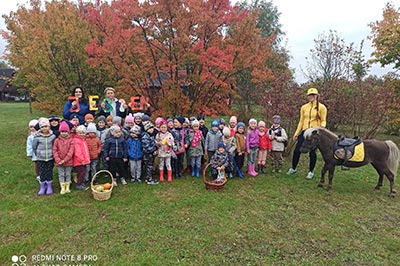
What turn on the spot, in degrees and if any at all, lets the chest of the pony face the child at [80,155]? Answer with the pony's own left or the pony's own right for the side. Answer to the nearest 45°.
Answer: approximately 45° to the pony's own left

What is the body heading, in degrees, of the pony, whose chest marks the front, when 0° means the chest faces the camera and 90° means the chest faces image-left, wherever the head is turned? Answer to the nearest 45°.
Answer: approximately 90°

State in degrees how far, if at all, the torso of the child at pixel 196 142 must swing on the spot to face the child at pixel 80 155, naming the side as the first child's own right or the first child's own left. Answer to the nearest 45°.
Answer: approximately 45° to the first child's own right

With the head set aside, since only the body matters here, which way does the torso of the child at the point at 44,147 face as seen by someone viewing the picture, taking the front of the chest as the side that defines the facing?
toward the camera

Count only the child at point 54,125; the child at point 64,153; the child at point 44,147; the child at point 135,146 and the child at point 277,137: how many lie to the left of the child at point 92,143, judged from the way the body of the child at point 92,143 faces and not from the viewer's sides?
2

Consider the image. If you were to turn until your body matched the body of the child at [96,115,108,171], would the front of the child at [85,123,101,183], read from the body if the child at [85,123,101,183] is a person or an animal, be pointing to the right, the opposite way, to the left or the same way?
the same way

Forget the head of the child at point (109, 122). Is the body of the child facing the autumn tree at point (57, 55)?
no

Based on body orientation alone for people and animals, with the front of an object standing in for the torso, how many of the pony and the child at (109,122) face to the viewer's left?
1

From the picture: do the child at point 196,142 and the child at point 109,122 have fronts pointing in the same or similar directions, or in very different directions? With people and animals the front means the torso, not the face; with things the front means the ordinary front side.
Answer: same or similar directions

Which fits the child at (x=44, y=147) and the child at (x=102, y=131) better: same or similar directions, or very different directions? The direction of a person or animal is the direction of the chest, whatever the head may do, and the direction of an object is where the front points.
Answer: same or similar directions

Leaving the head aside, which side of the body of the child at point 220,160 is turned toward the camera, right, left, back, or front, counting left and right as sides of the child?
front

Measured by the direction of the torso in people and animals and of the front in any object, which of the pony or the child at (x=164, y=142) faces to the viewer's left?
the pony

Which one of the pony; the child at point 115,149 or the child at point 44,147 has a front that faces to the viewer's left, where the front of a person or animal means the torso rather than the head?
the pony

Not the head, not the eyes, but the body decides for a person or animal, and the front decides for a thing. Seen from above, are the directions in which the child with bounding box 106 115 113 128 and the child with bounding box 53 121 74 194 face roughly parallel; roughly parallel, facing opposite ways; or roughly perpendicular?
roughly parallel

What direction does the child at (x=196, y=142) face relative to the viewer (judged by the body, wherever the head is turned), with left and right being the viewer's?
facing the viewer

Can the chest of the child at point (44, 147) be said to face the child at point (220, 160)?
no

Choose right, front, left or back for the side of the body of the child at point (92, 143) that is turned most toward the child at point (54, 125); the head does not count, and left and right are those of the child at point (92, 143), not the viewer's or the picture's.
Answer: right

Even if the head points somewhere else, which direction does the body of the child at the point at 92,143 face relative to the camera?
toward the camera
